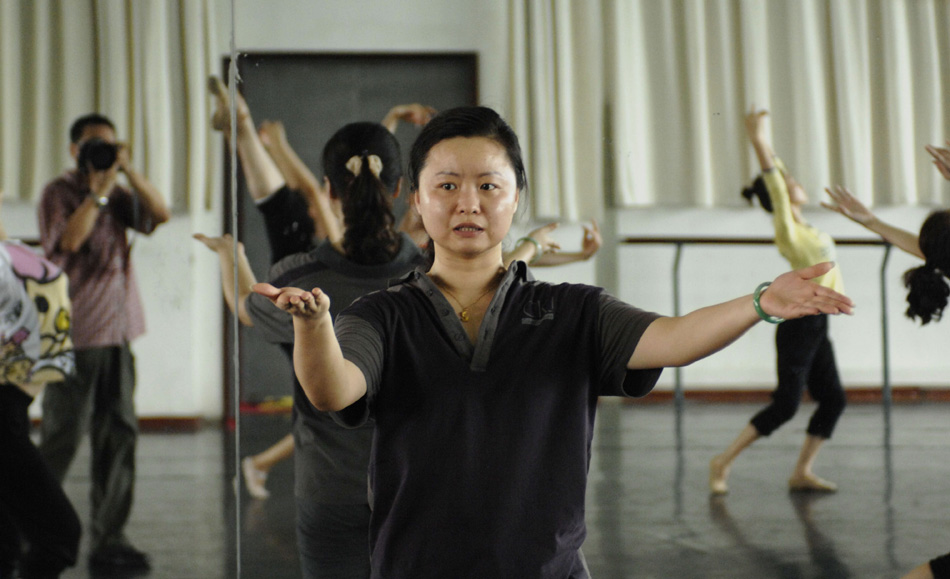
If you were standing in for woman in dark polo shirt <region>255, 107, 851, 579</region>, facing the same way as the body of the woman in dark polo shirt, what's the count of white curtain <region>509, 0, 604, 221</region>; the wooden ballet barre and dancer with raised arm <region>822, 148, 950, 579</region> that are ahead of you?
0

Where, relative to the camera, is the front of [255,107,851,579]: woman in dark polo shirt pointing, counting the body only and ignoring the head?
toward the camera

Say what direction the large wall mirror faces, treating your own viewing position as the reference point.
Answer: facing the viewer

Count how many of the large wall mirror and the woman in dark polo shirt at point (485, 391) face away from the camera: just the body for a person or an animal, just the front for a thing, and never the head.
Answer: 0

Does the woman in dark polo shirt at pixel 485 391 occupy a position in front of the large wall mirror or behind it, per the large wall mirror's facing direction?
in front
